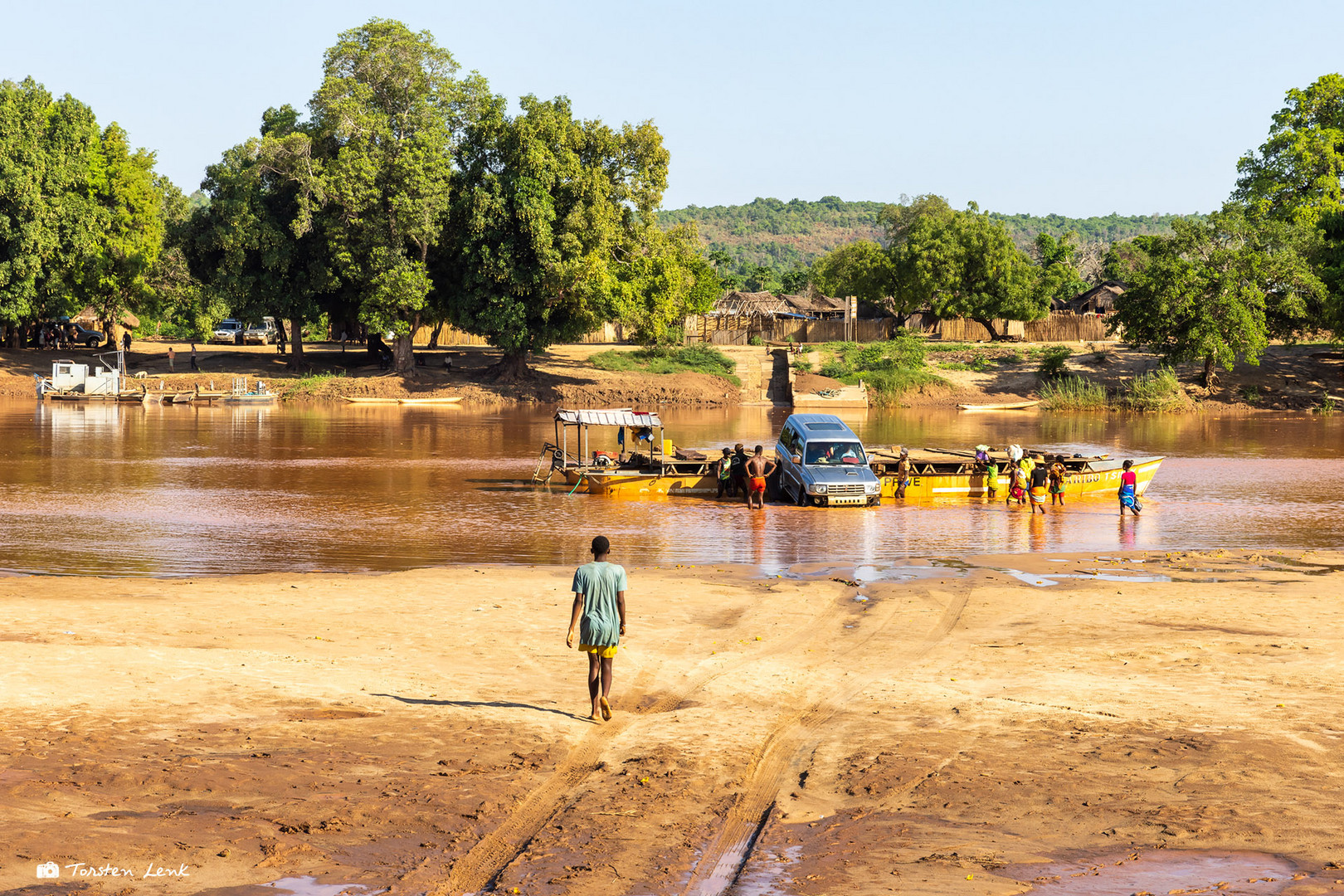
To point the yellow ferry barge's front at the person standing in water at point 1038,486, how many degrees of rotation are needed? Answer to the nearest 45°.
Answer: approximately 45° to its right

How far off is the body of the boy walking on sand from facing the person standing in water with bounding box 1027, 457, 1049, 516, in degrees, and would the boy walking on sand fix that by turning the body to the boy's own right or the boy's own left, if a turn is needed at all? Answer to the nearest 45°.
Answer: approximately 45° to the boy's own right

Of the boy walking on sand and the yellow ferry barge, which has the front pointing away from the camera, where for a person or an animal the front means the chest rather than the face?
the boy walking on sand

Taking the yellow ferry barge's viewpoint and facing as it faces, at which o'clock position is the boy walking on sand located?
The boy walking on sand is roughly at 3 o'clock from the yellow ferry barge.

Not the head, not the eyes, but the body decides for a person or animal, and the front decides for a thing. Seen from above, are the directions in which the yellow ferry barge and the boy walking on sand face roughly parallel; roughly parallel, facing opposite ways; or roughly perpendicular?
roughly perpendicular

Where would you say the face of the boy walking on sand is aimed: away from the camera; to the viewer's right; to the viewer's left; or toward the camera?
away from the camera

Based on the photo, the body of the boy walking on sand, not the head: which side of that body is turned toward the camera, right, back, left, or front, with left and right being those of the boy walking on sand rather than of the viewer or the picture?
back

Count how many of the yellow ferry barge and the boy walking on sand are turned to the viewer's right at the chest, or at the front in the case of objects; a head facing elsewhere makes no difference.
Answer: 1

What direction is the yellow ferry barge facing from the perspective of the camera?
to the viewer's right
